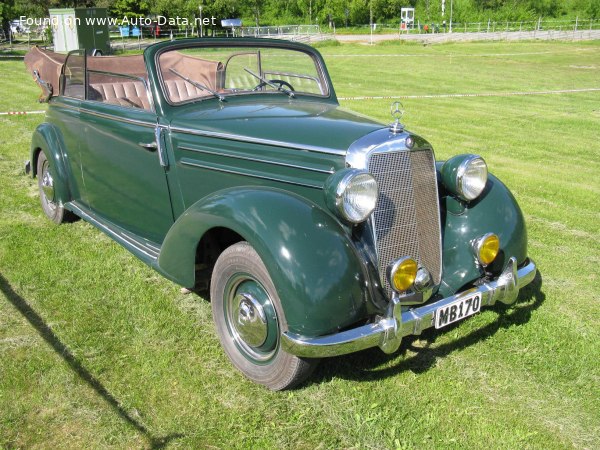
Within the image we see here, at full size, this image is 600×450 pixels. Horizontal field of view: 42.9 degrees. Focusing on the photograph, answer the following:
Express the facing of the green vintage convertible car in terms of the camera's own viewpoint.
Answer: facing the viewer and to the right of the viewer

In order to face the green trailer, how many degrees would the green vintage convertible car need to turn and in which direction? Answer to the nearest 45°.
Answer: approximately 135° to its left
